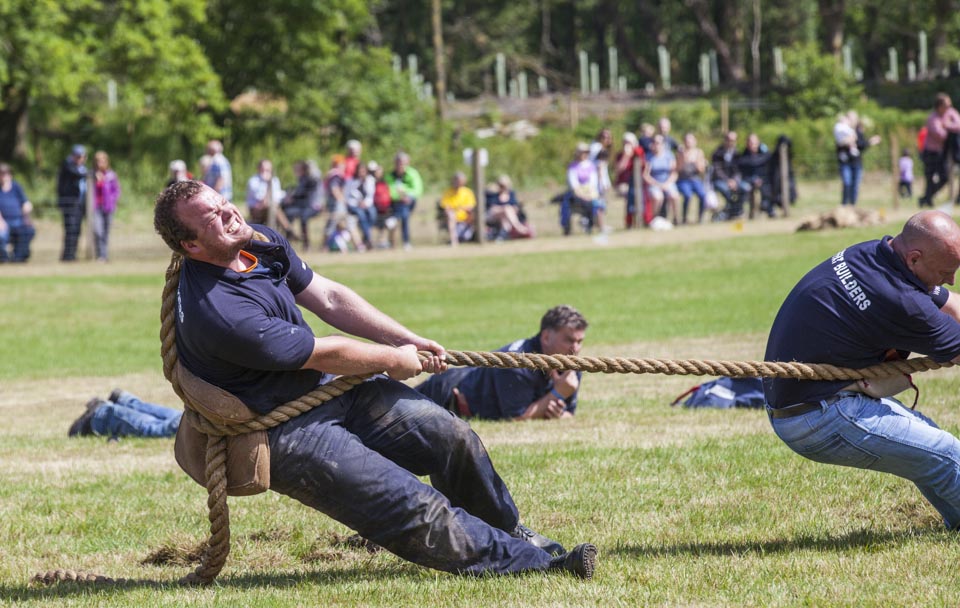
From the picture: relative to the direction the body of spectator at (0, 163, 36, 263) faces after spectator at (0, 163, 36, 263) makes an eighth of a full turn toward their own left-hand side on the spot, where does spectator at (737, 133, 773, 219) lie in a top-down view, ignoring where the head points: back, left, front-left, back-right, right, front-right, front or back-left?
front-left

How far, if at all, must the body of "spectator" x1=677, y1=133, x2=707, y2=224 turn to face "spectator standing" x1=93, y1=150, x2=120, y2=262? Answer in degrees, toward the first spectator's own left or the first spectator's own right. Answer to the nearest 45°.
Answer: approximately 90° to the first spectator's own right

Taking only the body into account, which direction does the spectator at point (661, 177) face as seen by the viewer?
toward the camera

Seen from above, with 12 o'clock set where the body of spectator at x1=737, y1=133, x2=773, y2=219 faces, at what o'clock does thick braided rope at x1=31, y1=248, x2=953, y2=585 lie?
The thick braided rope is roughly at 12 o'clock from the spectator.

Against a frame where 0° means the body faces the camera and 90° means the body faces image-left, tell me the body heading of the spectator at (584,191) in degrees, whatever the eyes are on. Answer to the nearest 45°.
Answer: approximately 0°

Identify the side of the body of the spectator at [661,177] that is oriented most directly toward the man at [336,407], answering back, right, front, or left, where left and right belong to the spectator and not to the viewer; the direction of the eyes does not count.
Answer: front

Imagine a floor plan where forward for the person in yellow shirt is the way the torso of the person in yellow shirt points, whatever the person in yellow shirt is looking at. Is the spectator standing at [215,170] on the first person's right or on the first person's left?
on the first person's right

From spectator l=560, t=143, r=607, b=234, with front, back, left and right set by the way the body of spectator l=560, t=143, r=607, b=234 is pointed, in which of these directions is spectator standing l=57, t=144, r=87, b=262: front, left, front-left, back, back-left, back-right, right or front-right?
right

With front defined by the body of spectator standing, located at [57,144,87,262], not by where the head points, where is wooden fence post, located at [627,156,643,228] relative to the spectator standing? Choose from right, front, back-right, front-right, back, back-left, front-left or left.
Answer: front-left

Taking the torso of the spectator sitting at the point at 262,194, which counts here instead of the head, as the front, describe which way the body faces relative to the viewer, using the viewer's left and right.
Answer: facing the viewer and to the right of the viewer

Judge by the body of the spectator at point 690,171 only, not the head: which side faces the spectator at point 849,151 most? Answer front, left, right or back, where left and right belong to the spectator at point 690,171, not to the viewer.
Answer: left

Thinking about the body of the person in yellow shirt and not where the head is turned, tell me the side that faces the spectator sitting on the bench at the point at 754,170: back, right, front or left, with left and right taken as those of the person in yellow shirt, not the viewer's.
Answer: left

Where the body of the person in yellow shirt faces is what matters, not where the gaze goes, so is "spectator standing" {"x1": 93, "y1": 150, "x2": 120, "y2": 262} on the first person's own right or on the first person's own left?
on the first person's own right

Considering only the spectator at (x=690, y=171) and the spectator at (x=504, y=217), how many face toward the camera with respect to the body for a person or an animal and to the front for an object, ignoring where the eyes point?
2
